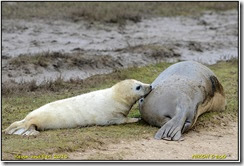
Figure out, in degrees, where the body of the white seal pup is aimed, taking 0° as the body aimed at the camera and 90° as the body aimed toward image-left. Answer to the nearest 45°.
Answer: approximately 270°

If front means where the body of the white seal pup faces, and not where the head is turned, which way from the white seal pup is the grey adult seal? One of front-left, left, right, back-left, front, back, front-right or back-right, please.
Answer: front

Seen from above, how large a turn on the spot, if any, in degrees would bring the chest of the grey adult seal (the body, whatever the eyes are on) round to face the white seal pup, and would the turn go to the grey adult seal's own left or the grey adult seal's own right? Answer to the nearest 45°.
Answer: approximately 45° to the grey adult seal's own right

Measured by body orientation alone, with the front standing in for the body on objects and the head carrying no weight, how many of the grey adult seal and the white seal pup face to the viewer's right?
1
